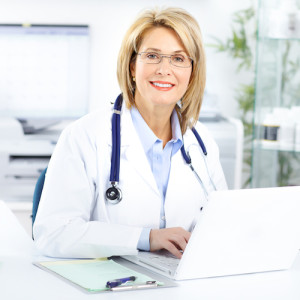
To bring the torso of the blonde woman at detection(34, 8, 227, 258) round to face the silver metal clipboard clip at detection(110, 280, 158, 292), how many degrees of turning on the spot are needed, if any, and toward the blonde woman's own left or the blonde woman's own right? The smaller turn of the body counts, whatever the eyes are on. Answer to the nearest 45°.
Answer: approximately 45° to the blonde woman's own right

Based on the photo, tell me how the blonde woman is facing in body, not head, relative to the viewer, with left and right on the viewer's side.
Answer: facing the viewer and to the right of the viewer

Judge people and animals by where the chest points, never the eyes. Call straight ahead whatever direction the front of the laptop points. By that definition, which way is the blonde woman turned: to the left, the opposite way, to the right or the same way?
the opposite way

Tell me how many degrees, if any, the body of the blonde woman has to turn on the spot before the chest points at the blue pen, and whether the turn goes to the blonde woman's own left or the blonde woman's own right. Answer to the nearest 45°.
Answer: approximately 45° to the blonde woman's own right

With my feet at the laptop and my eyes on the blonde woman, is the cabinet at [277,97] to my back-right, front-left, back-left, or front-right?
front-right

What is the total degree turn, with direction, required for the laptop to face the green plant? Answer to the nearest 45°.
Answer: approximately 45° to its right

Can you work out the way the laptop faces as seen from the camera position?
facing away from the viewer and to the left of the viewer

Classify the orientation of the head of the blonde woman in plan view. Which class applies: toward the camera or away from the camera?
toward the camera

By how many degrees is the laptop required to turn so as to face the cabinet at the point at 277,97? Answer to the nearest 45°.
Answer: approximately 45° to its right

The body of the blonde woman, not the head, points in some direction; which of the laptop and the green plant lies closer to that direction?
the laptop

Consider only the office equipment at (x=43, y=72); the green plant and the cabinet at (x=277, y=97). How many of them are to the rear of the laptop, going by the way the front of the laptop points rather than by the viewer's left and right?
0

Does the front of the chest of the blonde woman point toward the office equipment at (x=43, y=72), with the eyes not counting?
no

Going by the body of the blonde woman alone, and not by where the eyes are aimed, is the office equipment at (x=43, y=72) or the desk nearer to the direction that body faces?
the desk
